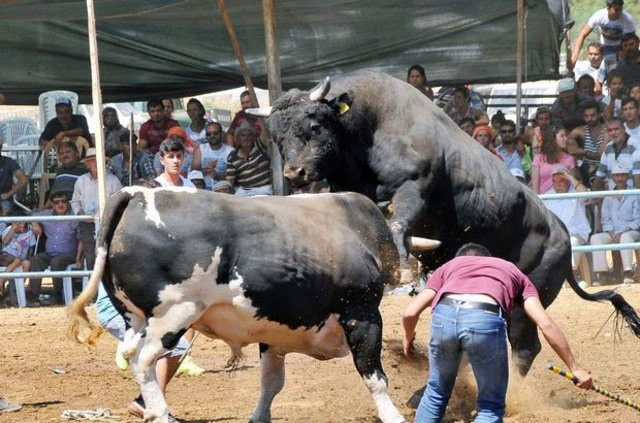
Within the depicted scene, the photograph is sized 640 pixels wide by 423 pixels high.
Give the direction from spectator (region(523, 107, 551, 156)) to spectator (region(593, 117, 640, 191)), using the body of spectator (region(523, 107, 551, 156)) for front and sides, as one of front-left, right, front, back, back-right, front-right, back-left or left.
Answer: front-left

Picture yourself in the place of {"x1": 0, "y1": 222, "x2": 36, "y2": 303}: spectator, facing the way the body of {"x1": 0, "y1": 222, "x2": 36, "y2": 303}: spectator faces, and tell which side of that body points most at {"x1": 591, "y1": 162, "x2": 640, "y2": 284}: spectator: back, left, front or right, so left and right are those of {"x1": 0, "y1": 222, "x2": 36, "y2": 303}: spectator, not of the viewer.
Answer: left

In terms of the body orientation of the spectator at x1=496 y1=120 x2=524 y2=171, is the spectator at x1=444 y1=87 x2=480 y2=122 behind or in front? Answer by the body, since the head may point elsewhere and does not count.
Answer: behind

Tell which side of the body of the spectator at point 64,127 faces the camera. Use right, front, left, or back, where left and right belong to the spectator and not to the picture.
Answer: front

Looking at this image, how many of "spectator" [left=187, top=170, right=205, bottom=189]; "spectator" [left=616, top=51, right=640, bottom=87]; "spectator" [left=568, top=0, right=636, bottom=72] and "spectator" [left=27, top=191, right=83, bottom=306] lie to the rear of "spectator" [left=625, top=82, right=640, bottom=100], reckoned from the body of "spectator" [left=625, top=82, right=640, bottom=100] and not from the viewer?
2

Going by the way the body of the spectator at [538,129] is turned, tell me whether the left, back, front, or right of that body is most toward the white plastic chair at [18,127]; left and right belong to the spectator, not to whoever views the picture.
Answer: right

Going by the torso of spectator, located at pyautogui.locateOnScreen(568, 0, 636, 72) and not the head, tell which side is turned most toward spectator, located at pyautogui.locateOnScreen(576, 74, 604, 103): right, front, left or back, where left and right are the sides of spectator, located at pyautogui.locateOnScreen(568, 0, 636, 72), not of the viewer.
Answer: front

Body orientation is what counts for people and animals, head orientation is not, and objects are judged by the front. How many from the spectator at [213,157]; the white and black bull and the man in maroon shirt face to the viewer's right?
1

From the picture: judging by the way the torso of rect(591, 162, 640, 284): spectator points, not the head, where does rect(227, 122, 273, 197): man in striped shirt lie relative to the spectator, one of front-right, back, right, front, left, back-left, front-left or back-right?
right

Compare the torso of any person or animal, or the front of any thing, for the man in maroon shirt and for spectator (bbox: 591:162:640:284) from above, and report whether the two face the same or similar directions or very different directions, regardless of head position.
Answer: very different directions

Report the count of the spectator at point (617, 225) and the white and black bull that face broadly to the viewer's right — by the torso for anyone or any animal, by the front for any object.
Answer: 1

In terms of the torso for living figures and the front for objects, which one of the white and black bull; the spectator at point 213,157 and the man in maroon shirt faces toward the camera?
the spectator

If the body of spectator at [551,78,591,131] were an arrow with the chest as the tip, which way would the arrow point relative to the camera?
toward the camera

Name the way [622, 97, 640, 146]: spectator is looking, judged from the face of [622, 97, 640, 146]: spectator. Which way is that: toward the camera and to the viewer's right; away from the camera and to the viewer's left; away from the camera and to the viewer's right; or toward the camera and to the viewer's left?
toward the camera and to the viewer's left

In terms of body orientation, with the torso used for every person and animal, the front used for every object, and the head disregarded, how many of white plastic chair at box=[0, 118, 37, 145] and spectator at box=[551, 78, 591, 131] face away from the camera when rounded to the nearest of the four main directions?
0

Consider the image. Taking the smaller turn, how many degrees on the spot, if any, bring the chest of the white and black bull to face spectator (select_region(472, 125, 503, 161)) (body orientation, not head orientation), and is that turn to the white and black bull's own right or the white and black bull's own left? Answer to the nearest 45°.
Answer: approximately 45° to the white and black bull's own left

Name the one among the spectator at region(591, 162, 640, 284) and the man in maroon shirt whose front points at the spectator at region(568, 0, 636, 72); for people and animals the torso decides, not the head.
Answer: the man in maroon shirt
